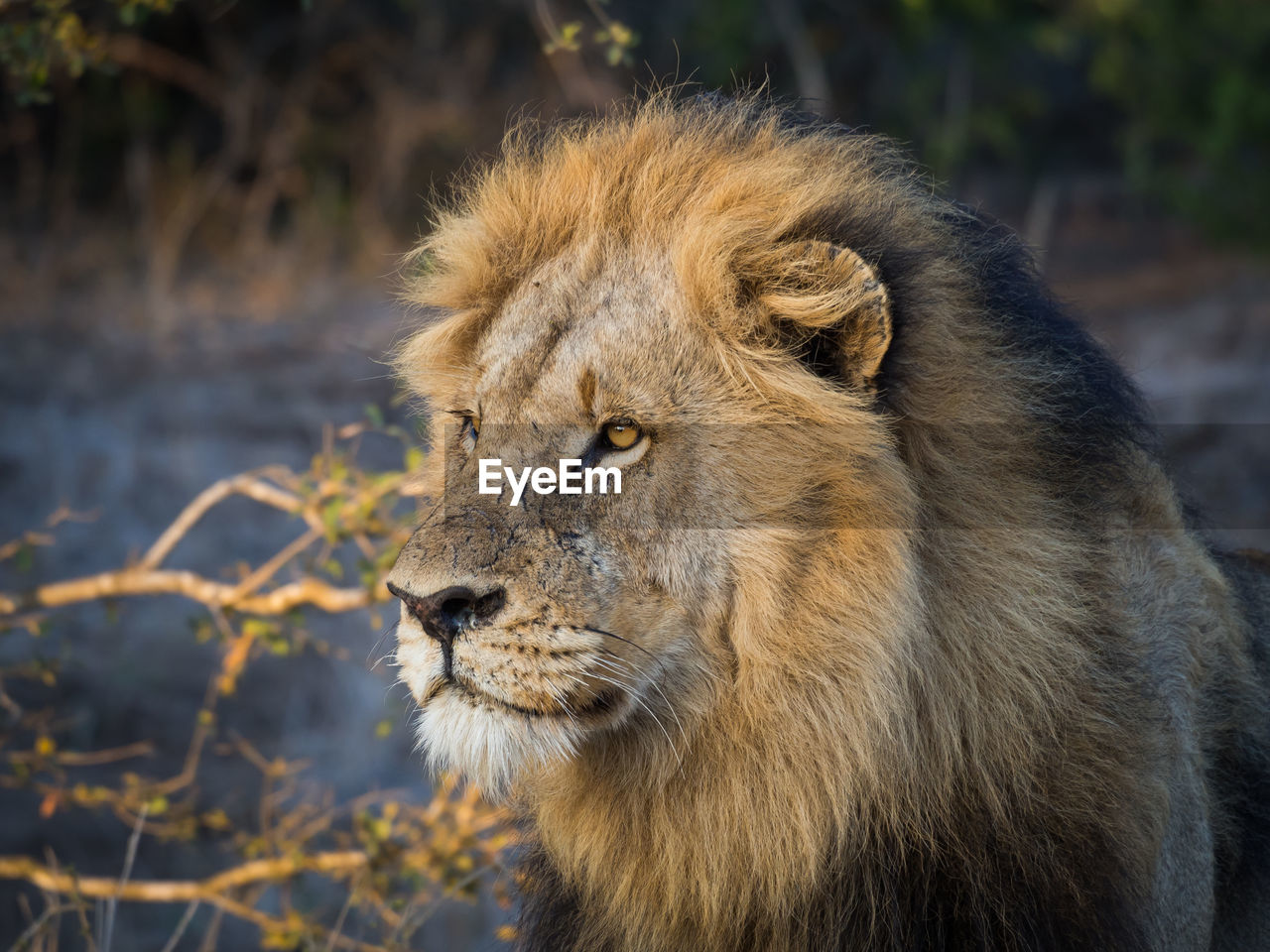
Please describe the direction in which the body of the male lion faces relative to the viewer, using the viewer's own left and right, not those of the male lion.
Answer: facing the viewer and to the left of the viewer

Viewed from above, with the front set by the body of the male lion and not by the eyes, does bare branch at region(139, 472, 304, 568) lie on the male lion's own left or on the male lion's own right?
on the male lion's own right

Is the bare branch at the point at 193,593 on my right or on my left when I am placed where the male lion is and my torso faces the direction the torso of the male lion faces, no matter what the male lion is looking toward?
on my right
